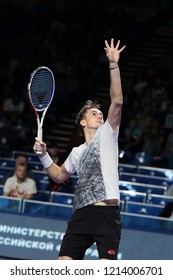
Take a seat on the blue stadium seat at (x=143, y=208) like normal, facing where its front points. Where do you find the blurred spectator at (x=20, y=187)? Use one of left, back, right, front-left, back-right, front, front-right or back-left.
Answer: right

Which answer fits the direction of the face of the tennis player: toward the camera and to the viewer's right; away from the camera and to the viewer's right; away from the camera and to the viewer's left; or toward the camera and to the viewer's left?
toward the camera and to the viewer's right

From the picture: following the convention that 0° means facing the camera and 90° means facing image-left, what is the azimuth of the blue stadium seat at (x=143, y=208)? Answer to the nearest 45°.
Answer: approximately 0°

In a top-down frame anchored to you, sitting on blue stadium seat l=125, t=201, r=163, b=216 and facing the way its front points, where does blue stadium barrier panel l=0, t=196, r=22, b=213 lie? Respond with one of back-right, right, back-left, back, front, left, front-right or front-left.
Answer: right

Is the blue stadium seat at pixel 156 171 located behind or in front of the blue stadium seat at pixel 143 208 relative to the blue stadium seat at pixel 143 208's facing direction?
behind

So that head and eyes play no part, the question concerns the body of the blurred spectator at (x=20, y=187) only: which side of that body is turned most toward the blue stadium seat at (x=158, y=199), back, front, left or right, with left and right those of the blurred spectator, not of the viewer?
left
